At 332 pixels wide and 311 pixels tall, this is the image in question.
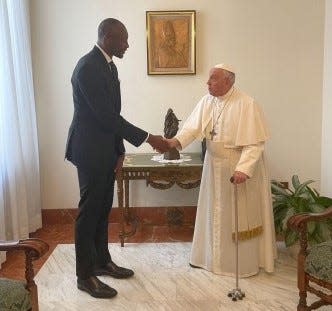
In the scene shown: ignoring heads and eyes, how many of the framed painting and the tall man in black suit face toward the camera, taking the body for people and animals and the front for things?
1

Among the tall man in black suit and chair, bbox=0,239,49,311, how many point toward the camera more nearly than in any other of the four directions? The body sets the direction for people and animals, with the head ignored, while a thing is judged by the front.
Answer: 0

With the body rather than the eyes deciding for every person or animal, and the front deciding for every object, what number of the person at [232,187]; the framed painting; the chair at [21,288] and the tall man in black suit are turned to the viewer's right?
2

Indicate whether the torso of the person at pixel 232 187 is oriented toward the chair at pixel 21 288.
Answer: yes

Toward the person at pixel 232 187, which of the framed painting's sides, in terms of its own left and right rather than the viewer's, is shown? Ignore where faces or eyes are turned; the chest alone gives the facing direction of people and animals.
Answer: front

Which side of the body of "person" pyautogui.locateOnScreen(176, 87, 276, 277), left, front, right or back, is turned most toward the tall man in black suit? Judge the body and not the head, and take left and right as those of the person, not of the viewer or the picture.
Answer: front

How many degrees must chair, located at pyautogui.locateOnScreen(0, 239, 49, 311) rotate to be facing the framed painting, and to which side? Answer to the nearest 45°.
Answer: approximately 45° to its left

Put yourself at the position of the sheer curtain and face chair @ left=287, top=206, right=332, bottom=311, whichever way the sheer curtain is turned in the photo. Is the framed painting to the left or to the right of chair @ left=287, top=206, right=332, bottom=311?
left

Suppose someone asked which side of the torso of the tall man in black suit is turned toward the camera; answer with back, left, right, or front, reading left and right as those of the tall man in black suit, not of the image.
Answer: right

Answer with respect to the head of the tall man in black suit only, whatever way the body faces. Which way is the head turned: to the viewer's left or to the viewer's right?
to the viewer's right

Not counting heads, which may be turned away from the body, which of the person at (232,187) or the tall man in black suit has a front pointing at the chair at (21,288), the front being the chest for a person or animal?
the person

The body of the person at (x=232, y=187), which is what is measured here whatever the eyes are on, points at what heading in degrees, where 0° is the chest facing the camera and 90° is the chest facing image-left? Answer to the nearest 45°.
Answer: approximately 45°

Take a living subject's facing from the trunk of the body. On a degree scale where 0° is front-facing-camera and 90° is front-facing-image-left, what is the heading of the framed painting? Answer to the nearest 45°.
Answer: approximately 0°

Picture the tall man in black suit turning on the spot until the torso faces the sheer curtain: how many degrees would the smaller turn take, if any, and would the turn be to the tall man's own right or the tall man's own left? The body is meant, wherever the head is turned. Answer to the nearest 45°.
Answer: approximately 135° to the tall man's own left

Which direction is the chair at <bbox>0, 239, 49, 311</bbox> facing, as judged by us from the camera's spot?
facing to the right of the viewer
